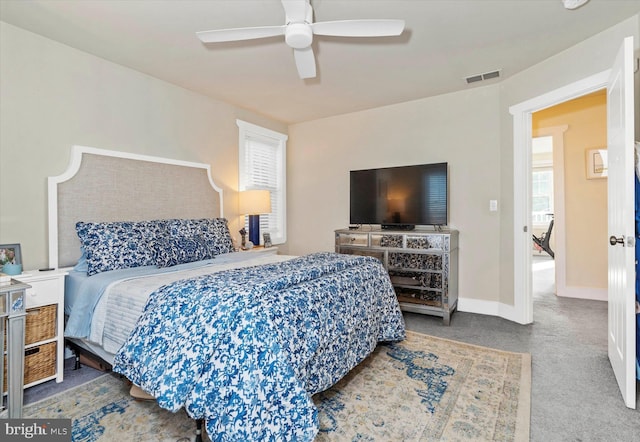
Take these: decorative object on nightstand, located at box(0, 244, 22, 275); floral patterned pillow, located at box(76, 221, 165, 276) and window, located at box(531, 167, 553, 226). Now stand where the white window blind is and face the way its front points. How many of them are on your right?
2

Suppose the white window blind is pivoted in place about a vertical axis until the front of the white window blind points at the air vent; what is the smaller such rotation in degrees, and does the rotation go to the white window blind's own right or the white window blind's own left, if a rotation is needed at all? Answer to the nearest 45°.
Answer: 0° — it already faces it

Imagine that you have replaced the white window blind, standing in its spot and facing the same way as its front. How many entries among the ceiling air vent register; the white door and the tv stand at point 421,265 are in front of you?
3

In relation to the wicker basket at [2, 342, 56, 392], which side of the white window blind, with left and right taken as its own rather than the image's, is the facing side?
right

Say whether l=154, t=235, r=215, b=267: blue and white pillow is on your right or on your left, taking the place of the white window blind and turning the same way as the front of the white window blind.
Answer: on your right

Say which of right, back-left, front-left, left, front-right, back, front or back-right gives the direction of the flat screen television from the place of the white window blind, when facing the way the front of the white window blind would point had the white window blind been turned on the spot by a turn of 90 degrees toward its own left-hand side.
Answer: right

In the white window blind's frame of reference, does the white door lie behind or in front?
in front

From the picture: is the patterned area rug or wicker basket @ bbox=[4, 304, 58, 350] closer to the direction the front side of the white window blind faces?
the patterned area rug

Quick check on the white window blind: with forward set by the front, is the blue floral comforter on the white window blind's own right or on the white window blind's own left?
on the white window blind's own right

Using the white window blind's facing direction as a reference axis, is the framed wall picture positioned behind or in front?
in front

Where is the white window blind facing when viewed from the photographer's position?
facing the viewer and to the right of the viewer

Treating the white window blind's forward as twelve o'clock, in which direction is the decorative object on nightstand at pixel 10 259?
The decorative object on nightstand is roughly at 3 o'clock from the white window blind.

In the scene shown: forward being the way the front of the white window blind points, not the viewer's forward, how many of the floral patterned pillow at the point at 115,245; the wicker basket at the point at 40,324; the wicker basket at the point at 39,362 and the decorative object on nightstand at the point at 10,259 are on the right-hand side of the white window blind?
4

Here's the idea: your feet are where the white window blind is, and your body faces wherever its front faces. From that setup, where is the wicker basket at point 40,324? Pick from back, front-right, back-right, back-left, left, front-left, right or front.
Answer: right

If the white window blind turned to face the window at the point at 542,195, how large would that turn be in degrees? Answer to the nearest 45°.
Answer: approximately 45° to its left
